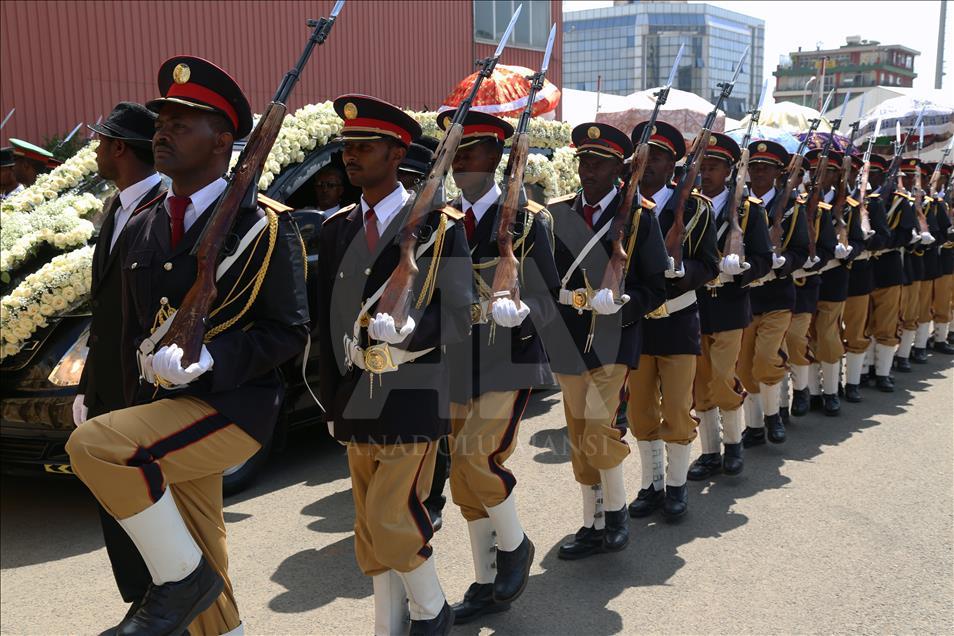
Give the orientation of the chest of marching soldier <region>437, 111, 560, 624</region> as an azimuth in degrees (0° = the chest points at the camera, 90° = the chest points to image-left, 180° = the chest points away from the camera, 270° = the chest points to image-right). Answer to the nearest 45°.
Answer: approximately 45°

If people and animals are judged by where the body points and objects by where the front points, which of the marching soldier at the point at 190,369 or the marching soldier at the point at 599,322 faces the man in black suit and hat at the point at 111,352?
the marching soldier at the point at 599,322

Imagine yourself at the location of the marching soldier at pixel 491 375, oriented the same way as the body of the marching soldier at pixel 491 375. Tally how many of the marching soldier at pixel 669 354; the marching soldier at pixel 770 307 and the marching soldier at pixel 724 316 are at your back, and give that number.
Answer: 3

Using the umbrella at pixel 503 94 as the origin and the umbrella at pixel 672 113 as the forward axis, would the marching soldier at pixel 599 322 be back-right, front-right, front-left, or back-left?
back-right

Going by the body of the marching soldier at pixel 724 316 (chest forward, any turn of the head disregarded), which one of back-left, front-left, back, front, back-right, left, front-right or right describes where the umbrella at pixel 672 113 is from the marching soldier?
back-right

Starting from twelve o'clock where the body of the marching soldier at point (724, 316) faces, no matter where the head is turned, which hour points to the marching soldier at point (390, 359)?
the marching soldier at point (390, 359) is roughly at 11 o'clock from the marching soldier at point (724, 316).

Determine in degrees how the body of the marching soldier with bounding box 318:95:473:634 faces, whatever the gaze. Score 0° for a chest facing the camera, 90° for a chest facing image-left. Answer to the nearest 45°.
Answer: approximately 45°

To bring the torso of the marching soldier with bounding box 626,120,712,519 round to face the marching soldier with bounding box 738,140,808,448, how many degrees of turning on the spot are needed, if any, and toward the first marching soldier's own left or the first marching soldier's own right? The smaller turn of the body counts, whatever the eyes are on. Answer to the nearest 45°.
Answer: approximately 135° to the first marching soldier's own right

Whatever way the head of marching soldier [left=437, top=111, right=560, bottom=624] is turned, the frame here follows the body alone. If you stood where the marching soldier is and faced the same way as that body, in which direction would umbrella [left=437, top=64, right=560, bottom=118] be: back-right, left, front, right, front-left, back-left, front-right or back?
back-right

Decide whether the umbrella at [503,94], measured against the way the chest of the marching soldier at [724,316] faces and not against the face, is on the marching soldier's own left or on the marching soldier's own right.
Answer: on the marching soldier's own right

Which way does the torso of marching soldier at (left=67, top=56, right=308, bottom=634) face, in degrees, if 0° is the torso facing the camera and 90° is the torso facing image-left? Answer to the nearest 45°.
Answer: approximately 45°

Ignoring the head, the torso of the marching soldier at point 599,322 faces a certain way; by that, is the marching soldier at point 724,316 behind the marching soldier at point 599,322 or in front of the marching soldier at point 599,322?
behind

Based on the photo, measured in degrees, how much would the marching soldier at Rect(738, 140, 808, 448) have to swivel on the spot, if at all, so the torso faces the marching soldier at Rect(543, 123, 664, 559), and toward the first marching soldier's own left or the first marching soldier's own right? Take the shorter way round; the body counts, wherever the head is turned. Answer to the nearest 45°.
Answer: approximately 45° to the first marching soldier's own left

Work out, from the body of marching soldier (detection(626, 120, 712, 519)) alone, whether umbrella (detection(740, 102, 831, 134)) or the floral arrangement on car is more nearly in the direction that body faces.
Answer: the floral arrangement on car
